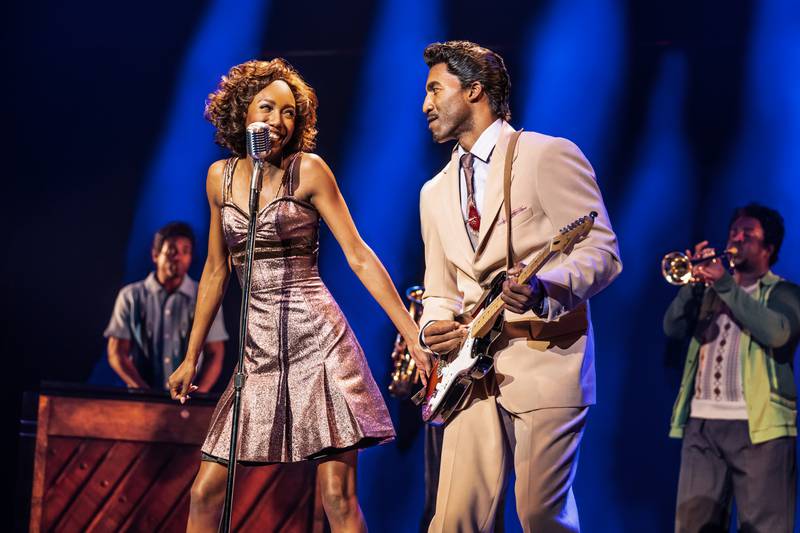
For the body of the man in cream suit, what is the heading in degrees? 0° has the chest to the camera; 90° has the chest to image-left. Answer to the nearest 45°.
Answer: approximately 45°

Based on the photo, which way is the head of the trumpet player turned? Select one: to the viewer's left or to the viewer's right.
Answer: to the viewer's left

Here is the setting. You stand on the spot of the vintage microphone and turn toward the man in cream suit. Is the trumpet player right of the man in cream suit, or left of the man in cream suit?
left

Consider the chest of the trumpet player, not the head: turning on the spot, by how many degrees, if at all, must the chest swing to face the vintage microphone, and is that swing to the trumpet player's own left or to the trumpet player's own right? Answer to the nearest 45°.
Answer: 0° — they already face it

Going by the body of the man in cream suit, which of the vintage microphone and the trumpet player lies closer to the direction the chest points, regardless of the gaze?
the vintage microphone

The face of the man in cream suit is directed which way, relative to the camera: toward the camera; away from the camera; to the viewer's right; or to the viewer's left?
to the viewer's left

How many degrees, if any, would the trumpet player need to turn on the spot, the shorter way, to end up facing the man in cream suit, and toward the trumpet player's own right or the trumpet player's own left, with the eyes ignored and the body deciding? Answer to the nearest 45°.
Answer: approximately 45° to the trumpet player's own left

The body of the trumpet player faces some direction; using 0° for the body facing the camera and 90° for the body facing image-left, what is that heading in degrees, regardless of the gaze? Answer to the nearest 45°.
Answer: approximately 45°

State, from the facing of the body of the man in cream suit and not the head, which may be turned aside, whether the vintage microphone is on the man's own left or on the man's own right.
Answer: on the man's own right

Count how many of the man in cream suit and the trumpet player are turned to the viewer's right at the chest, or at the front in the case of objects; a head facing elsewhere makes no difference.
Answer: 0
